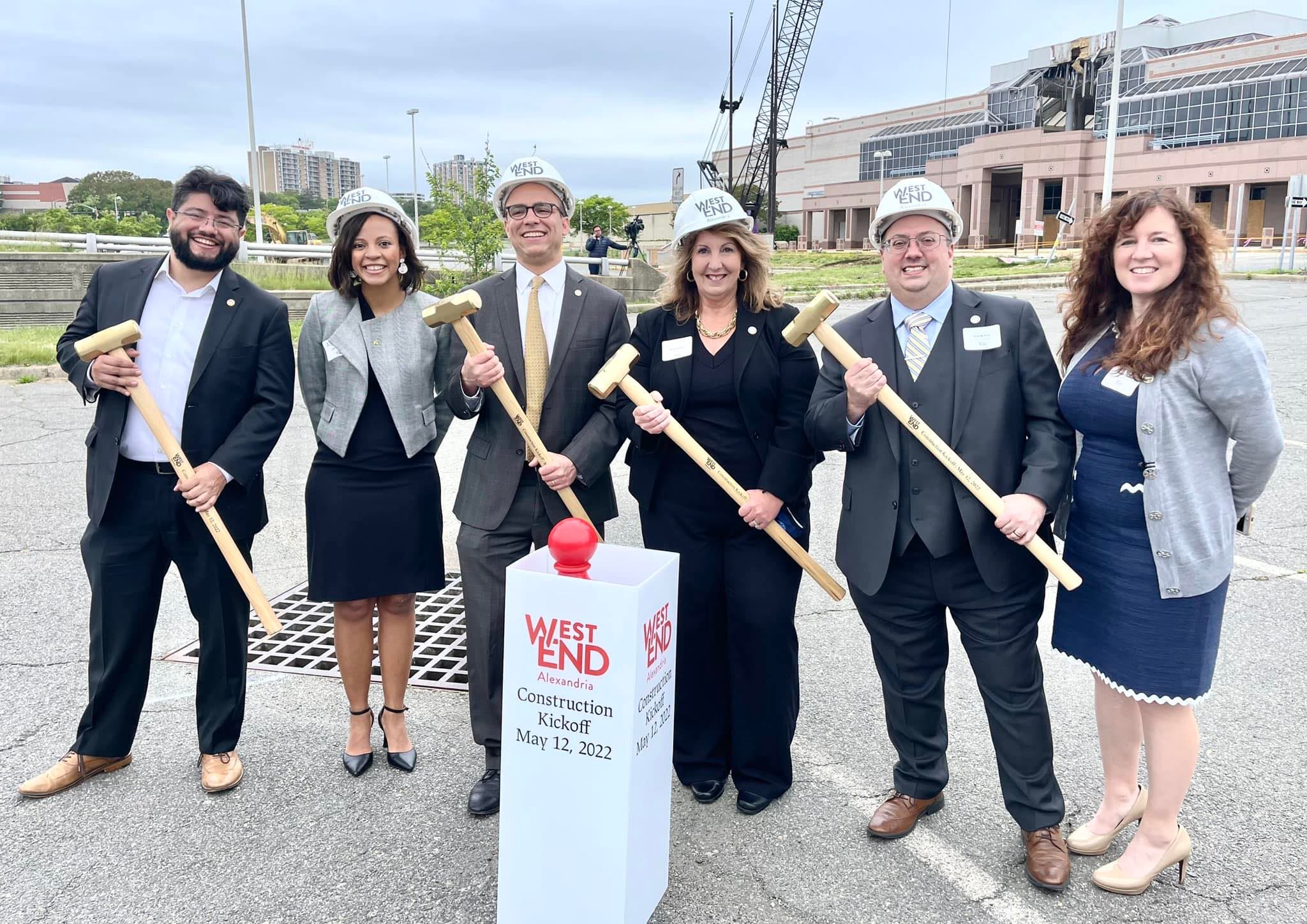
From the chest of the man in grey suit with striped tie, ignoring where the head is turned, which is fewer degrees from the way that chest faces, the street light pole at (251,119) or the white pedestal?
the white pedestal

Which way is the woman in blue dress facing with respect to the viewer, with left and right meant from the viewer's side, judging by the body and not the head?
facing the viewer and to the left of the viewer

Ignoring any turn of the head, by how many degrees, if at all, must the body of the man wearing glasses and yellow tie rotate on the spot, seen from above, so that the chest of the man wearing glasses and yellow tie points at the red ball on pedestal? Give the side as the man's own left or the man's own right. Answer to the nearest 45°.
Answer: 0° — they already face it

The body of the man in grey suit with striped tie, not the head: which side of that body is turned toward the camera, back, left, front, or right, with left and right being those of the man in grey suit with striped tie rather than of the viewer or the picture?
front

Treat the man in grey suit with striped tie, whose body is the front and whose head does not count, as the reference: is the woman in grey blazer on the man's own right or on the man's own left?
on the man's own right

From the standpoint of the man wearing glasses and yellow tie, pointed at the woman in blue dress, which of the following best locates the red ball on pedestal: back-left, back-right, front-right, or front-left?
front-right

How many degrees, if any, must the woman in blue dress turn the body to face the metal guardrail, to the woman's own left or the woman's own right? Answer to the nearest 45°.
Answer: approximately 90° to the woman's own right

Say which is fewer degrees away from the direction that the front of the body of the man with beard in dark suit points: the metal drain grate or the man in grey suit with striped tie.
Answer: the man in grey suit with striped tie

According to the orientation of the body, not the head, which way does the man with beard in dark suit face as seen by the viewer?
toward the camera

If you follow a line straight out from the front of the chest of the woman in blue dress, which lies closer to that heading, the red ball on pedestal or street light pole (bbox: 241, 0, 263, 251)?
the red ball on pedestal

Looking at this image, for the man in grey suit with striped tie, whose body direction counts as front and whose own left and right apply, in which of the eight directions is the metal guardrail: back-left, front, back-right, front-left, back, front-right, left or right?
back-right

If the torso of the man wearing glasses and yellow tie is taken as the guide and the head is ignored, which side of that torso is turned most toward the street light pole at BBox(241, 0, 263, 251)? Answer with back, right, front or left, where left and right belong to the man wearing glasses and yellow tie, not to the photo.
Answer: back

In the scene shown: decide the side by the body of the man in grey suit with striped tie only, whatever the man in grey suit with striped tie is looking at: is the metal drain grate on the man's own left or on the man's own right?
on the man's own right
